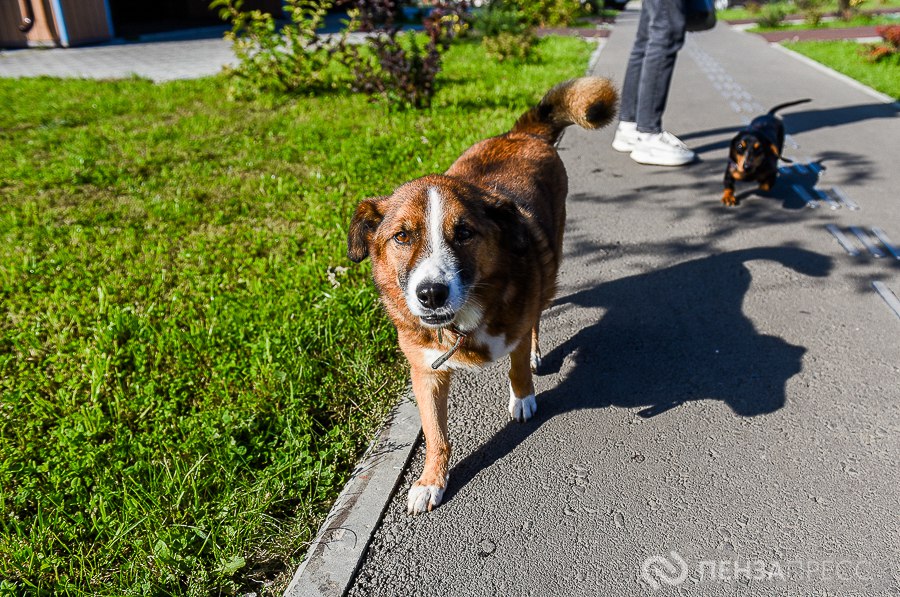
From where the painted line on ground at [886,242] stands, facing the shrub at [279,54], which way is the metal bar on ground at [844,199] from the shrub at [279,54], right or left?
right

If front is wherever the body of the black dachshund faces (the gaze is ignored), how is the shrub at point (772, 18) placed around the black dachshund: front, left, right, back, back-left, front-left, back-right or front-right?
back-right

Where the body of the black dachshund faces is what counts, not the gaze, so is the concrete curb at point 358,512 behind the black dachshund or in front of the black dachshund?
in front

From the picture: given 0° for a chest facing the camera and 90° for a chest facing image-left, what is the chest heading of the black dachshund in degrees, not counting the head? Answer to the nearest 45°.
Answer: approximately 45°

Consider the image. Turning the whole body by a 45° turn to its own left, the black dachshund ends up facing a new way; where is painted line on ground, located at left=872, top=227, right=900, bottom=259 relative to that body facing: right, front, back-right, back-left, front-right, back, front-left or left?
front-left

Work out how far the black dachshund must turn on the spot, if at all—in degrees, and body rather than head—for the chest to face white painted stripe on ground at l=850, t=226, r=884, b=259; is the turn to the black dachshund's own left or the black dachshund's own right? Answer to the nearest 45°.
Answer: approximately 90° to the black dachshund's own left

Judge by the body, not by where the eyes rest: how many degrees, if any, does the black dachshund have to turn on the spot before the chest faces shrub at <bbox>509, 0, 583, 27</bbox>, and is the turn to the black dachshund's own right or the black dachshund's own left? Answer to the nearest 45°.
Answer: approximately 90° to the black dachshund's own right

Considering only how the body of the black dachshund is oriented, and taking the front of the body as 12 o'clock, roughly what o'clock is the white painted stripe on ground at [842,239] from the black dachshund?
The white painted stripe on ground is roughly at 9 o'clock from the black dachshund.

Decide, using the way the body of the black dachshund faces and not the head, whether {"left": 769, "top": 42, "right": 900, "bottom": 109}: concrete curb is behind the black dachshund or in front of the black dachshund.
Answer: behind
